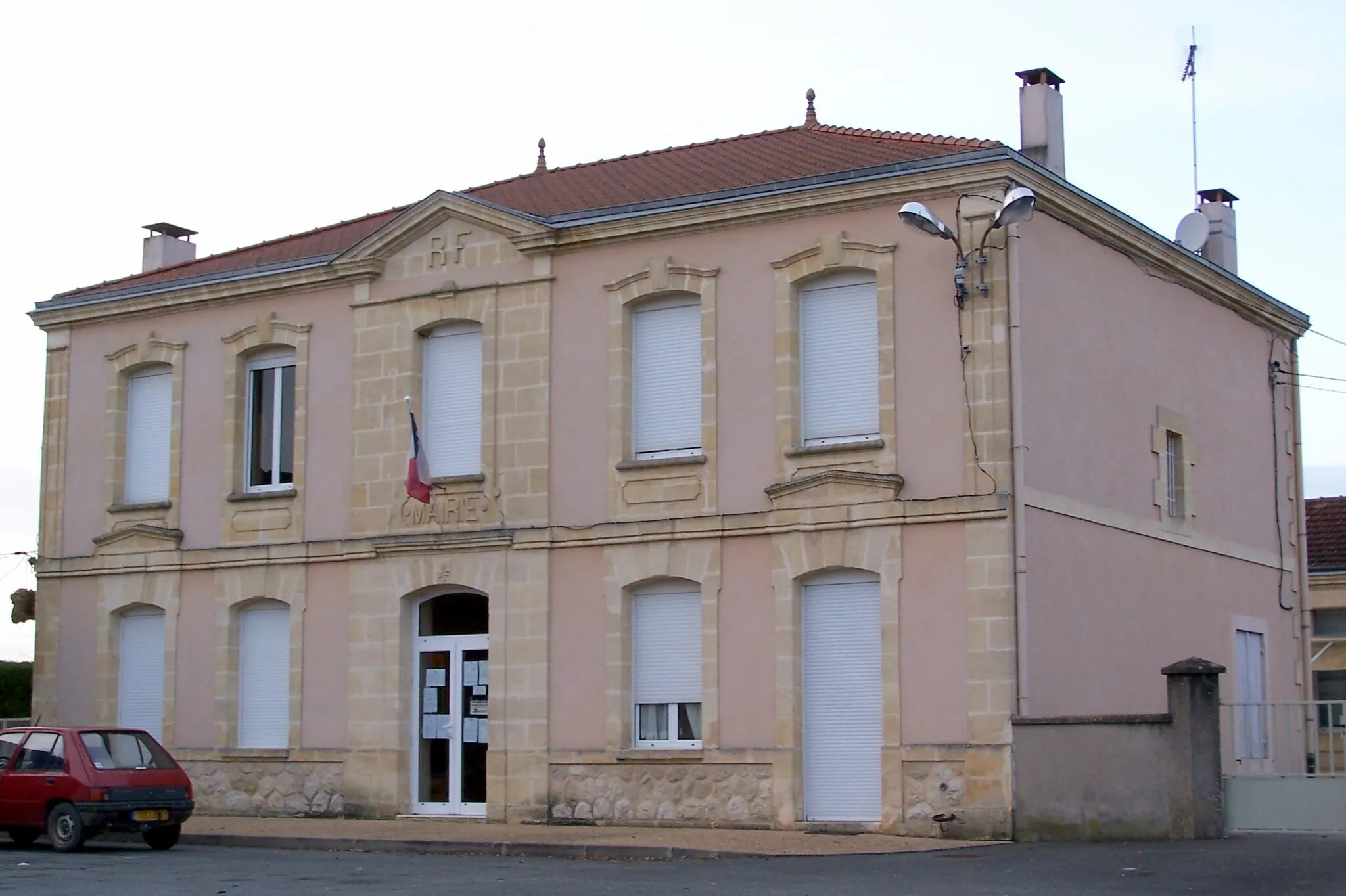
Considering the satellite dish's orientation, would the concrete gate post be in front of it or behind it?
in front

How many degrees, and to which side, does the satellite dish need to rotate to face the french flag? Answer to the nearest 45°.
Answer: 0° — it already faces it

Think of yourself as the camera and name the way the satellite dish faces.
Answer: facing the viewer and to the left of the viewer

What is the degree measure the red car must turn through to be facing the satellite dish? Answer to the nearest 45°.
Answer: approximately 135° to its right

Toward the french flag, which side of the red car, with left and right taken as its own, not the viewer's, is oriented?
right

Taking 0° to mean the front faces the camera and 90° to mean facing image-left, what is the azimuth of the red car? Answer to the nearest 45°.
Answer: approximately 135°

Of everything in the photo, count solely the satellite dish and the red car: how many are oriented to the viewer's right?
0

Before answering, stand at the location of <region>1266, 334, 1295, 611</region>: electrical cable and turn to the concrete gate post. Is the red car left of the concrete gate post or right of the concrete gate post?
right
